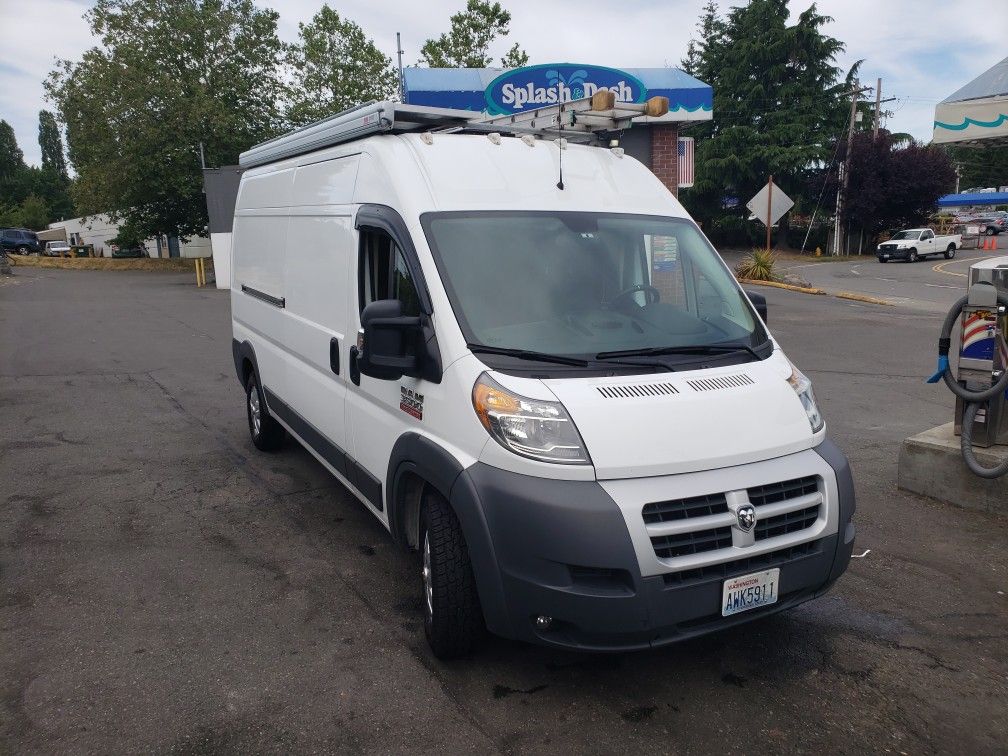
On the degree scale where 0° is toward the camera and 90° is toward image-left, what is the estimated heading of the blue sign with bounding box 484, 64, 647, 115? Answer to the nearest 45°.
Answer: approximately 0°

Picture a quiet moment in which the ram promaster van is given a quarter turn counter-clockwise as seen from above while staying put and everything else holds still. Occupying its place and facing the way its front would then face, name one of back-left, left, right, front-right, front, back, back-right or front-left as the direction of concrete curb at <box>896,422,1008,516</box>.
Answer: front

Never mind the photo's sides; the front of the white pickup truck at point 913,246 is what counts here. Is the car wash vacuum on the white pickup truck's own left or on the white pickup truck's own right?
on the white pickup truck's own left

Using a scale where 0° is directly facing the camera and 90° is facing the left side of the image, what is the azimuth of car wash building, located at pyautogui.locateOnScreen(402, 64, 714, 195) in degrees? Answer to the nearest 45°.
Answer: approximately 0°

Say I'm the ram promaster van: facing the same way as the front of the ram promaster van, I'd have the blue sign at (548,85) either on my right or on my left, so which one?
on my left

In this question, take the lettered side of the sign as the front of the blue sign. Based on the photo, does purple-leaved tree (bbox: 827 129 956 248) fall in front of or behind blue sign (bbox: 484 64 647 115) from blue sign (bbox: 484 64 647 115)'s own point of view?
behind

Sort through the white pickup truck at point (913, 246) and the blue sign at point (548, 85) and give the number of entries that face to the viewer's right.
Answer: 0

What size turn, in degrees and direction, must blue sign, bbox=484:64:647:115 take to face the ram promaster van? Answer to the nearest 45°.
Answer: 0° — it already faces it
